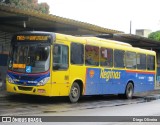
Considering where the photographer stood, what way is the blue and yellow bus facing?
facing the viewer and to the left of the viewer

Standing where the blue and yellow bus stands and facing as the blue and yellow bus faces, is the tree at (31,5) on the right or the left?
on its right
